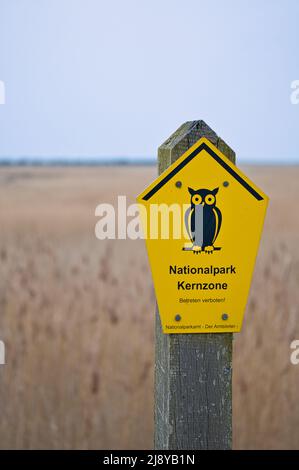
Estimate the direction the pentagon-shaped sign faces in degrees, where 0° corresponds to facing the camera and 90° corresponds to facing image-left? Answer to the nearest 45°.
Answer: approximately 0°
